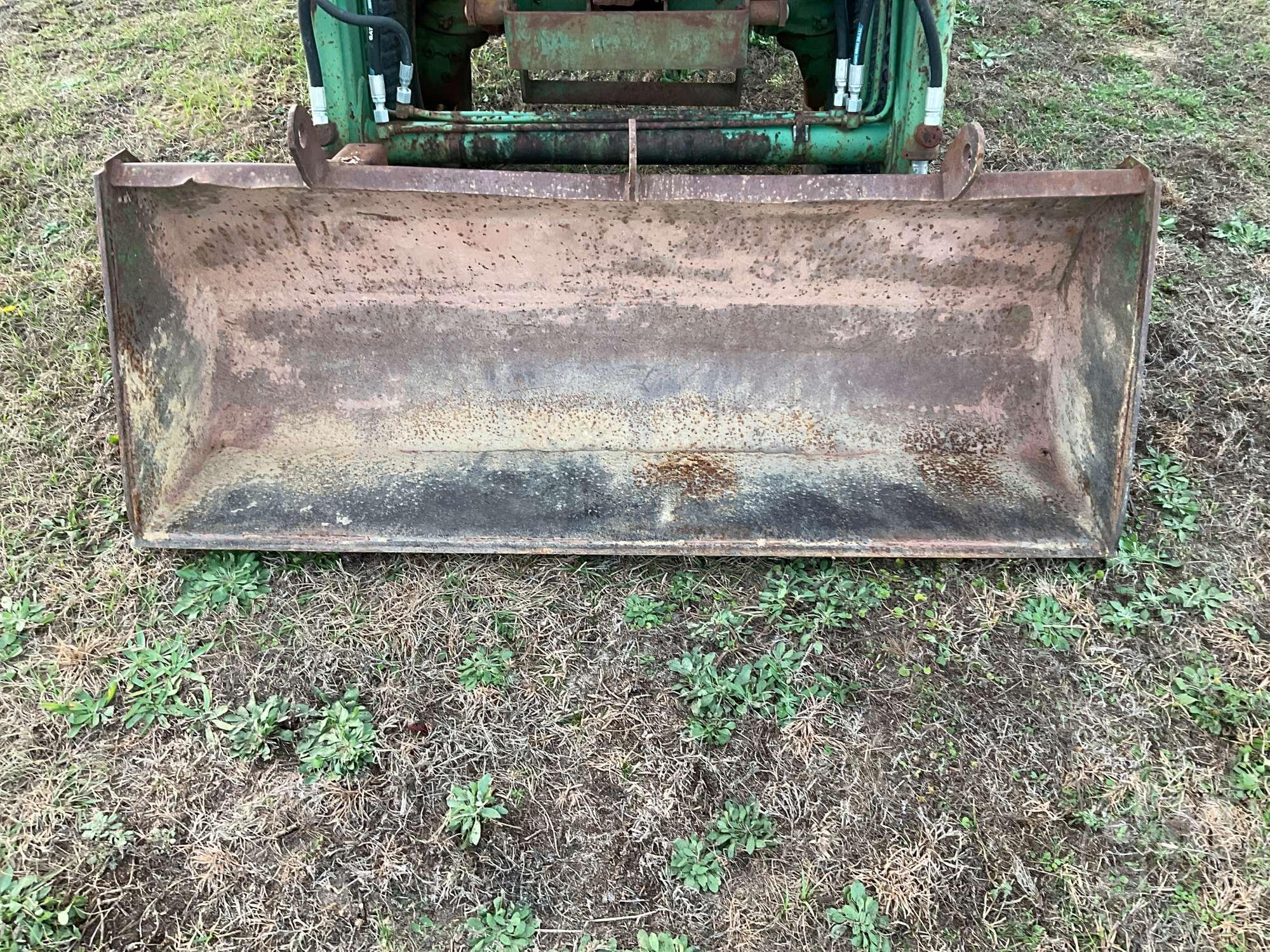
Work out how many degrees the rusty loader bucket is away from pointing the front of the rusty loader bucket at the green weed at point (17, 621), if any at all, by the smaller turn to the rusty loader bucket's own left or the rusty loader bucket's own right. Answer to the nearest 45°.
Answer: approximately 90° to the rusty loader bucket's own right

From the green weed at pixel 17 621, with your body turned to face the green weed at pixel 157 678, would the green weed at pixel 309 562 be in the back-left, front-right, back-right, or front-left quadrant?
front-left

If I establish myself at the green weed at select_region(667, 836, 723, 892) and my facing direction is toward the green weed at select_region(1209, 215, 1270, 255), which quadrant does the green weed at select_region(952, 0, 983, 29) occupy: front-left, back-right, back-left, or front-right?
front-left

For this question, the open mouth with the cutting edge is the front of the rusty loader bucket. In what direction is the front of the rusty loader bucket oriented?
toward the camera

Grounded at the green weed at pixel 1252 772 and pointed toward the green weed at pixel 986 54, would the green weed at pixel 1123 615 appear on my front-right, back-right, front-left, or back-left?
front-left

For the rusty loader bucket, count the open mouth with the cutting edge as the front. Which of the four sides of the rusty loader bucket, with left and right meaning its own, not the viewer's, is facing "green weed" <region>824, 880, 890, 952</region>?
front

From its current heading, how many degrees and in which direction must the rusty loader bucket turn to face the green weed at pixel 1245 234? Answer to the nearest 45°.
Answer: approximately 135° to its left

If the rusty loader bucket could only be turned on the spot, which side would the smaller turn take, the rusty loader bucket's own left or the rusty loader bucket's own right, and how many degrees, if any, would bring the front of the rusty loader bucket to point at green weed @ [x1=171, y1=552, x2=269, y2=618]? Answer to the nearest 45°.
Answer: approximately 90° to the rusty loader bucket's own right

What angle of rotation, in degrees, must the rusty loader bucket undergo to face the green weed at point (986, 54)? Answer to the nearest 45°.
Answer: approximately 135° to its left

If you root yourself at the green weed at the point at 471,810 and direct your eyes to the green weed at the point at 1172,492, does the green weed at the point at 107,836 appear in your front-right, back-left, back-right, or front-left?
back-left

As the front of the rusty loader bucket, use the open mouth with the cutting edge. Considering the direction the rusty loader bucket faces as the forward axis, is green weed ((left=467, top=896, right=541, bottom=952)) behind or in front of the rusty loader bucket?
in front

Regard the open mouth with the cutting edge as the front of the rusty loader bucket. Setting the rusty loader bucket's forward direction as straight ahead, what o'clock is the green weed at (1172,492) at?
The green weed is roughly at 9 o'clock from the rusty loader bucket.

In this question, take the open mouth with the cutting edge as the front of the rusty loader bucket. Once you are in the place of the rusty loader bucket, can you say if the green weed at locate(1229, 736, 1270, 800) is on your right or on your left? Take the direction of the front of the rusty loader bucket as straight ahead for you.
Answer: on your left

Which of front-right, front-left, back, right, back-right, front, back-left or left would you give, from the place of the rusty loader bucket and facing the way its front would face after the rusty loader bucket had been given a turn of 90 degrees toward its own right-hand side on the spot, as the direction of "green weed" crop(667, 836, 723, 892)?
left

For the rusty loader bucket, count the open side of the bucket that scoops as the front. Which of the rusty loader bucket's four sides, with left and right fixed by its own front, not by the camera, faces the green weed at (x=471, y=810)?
front
